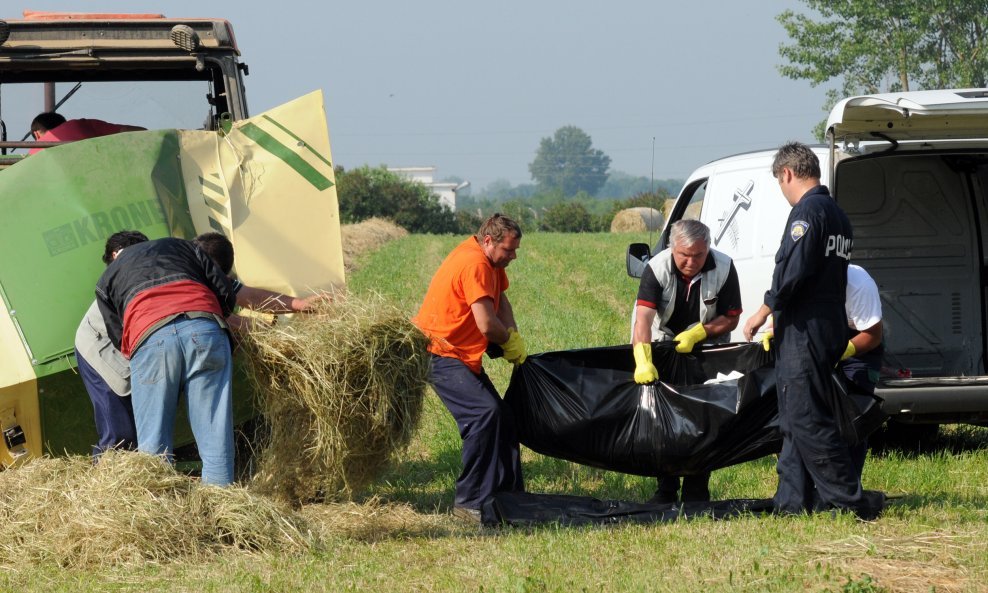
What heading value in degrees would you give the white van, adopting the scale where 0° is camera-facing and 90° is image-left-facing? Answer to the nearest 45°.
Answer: approximately 135°

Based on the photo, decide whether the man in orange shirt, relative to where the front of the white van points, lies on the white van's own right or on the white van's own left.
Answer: on the white van's own left

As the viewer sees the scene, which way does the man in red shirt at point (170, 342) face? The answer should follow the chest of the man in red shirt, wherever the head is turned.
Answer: away from the camera

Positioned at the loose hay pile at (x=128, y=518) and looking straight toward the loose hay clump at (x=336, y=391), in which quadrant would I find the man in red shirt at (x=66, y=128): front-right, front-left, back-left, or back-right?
front-left

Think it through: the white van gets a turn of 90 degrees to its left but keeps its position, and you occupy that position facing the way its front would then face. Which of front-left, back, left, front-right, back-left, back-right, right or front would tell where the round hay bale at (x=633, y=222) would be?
back-right

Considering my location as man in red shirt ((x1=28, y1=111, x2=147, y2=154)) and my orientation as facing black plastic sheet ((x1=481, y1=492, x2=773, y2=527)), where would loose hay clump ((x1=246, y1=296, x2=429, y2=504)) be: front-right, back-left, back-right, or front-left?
front-right

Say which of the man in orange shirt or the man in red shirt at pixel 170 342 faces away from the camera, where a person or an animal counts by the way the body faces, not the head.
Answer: the man in red shirt

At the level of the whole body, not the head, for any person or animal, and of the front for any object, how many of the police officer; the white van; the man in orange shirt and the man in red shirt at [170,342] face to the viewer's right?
1

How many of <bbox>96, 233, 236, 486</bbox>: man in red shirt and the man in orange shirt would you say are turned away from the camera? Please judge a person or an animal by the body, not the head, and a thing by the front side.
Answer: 1

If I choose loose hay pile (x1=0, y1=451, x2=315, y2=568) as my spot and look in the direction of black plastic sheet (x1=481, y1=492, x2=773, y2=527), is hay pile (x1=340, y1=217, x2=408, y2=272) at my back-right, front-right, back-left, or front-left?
front-left

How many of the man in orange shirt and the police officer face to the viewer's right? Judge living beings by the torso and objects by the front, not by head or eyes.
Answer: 1

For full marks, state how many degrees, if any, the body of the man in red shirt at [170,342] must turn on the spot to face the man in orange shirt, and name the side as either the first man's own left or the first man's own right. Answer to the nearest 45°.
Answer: approximately 90° to the first man's own right

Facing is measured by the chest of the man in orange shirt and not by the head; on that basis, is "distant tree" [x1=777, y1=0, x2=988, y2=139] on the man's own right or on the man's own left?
on the man's own left

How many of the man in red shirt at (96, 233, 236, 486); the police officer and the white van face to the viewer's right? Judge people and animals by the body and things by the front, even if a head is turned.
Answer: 0

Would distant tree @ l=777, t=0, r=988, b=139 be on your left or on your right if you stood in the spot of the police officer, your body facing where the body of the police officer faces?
on your right
